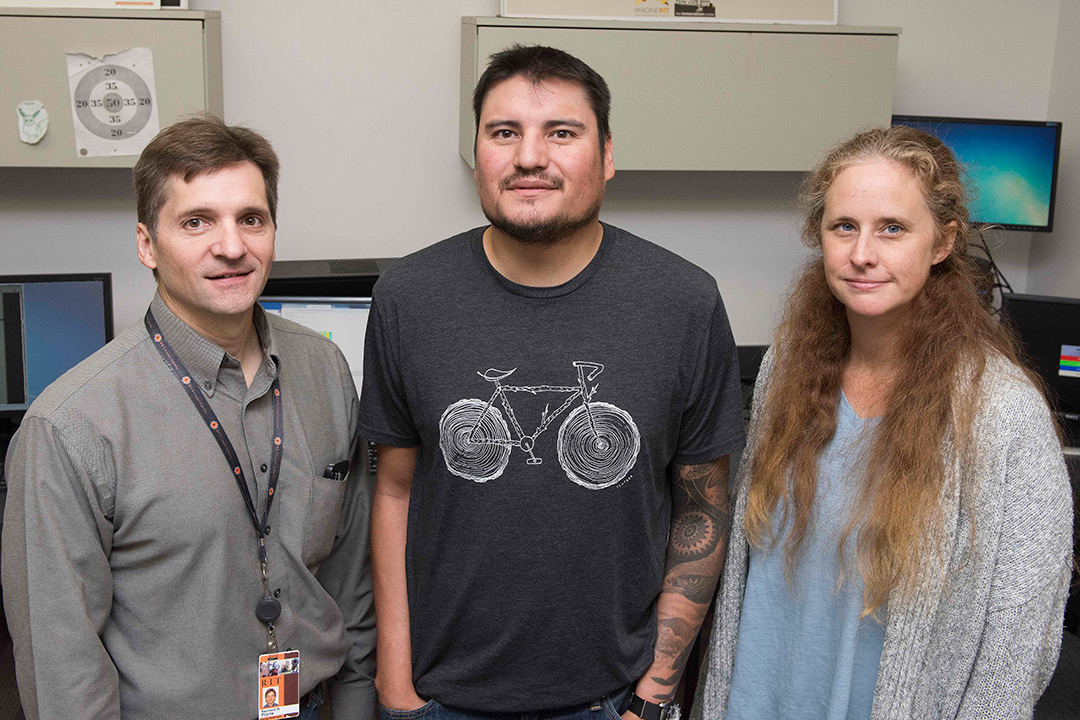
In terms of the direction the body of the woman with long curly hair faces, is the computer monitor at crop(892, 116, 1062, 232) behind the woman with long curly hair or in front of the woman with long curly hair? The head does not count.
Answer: behind

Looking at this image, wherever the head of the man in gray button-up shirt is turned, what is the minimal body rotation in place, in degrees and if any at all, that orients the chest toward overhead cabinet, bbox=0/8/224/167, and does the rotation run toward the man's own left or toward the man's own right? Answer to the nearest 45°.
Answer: approximately 135° to the man's own left

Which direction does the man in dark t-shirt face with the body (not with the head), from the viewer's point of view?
toward the camera

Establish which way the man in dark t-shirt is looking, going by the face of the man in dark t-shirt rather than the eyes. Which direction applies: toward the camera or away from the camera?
toward the camera

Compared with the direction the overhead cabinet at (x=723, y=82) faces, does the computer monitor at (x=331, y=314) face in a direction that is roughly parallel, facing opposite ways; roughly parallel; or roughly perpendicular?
roughly parallel

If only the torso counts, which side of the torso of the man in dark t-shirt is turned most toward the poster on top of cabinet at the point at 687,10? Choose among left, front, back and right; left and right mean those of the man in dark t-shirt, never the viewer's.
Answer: back

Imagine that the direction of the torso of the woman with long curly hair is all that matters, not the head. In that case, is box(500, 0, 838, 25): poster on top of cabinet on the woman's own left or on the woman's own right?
on the woman's own right

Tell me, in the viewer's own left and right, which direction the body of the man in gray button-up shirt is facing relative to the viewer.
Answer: facing the viewer and to the right of the viewer

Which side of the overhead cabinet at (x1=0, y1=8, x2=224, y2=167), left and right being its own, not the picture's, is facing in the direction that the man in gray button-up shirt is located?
front

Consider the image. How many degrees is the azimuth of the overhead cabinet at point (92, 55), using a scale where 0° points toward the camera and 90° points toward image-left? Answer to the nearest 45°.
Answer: approximately 0°

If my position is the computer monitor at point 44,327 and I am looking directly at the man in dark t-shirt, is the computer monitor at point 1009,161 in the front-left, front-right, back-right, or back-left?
front-left

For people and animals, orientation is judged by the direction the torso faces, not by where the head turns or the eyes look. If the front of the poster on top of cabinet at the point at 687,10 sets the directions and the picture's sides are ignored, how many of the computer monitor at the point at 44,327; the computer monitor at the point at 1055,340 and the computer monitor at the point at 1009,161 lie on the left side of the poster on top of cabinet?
2

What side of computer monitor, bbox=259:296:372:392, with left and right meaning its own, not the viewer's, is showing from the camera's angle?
front

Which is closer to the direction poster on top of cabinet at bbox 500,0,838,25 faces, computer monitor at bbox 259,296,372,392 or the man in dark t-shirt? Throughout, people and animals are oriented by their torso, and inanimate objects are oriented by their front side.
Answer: the man in dark t-shirt
